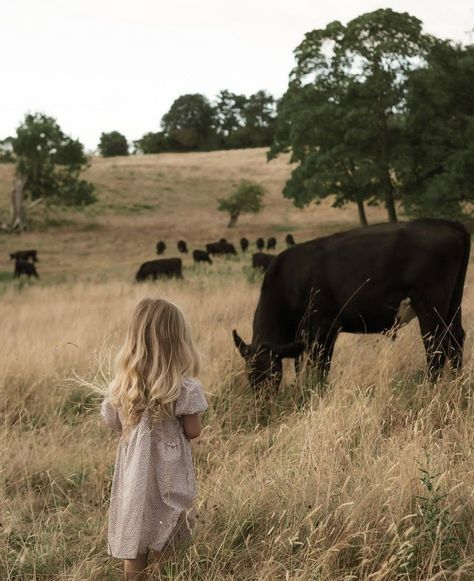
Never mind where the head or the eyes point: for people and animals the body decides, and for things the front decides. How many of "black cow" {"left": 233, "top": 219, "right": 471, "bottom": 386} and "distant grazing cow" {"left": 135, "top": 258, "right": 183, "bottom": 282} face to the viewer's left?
2

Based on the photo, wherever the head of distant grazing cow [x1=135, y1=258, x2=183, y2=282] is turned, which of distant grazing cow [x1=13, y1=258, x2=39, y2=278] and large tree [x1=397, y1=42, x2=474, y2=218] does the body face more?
the distant grazing cow

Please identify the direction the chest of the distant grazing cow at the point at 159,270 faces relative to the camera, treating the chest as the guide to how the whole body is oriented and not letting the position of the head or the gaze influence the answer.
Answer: to the viewer's left

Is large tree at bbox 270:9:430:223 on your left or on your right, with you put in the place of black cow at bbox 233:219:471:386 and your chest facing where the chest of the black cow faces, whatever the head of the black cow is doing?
on your right

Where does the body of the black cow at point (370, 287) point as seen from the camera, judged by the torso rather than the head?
to the viewer's left

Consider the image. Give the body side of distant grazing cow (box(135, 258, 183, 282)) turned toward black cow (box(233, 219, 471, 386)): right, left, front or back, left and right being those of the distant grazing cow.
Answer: left

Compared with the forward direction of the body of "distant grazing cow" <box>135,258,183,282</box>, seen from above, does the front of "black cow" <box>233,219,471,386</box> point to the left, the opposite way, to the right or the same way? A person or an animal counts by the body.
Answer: the same way

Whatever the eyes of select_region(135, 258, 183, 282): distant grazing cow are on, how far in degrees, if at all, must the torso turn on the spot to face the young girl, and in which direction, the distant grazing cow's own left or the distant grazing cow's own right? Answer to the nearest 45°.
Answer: approximately 90° to the distant grazing cow's own left

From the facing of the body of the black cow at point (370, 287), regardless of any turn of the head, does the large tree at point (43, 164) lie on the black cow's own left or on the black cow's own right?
on the black cow's own right

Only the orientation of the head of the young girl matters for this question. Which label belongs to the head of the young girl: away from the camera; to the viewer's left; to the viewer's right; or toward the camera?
away from the camera

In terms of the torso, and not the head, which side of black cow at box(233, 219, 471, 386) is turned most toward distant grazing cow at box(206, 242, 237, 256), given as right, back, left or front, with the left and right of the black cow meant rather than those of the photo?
right
